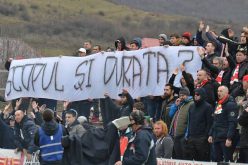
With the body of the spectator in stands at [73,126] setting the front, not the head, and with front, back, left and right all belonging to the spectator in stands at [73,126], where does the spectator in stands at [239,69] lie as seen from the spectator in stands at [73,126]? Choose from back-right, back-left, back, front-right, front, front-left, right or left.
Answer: back-left

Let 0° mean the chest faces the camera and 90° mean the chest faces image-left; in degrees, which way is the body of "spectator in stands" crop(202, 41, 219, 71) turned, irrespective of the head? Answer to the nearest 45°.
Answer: approximately 45°

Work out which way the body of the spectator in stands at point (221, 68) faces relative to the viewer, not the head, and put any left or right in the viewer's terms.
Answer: facing the viewer and to the left of the viewer

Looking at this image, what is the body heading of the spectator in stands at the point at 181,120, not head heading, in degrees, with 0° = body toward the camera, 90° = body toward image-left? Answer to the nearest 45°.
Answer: approximately 45°

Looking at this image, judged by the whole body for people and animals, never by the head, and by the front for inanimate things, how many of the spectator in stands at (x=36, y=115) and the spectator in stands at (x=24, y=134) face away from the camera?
0

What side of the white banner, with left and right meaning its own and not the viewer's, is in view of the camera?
front

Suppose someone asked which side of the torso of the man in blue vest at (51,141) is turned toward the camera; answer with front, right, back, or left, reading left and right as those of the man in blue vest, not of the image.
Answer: back

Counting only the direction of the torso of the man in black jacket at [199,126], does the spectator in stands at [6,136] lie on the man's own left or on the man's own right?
on the man's own right

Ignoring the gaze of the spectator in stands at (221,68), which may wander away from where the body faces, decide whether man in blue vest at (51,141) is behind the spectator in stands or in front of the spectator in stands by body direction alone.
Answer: in front
